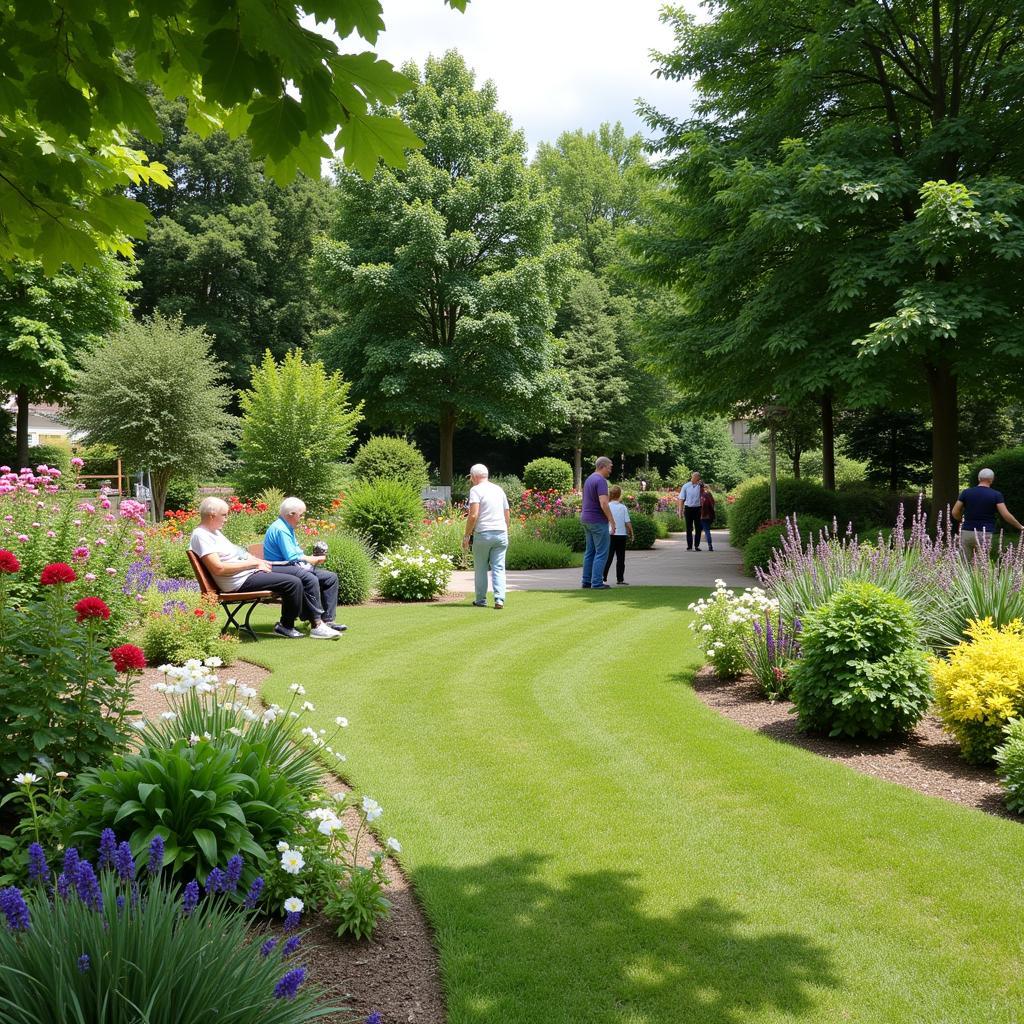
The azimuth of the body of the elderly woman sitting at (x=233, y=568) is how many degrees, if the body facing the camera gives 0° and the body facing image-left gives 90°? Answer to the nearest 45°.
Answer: approximately 270°

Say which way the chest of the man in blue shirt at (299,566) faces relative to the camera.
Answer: to the viewer's right

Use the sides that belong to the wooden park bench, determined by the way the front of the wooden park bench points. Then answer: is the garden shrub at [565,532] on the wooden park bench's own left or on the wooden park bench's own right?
on the wooden park bench's own left

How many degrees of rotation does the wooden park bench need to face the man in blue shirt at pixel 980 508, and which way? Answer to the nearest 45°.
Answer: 0° — it already faces them

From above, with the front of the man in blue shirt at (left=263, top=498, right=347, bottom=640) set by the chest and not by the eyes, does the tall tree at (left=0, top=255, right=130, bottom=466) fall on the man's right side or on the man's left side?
on the man's left side

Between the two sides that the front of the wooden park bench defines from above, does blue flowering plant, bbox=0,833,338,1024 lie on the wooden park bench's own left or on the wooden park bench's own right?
on the wooden park bench's own right

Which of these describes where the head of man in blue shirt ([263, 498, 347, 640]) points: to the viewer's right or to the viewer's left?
to the viewer's right

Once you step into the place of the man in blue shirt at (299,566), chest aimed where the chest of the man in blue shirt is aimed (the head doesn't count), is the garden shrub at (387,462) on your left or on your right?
on your left

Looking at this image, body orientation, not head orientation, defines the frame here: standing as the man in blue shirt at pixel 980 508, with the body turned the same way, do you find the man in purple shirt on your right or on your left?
on your left

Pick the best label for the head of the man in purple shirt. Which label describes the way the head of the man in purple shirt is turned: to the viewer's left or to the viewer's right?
to the viewer's right
